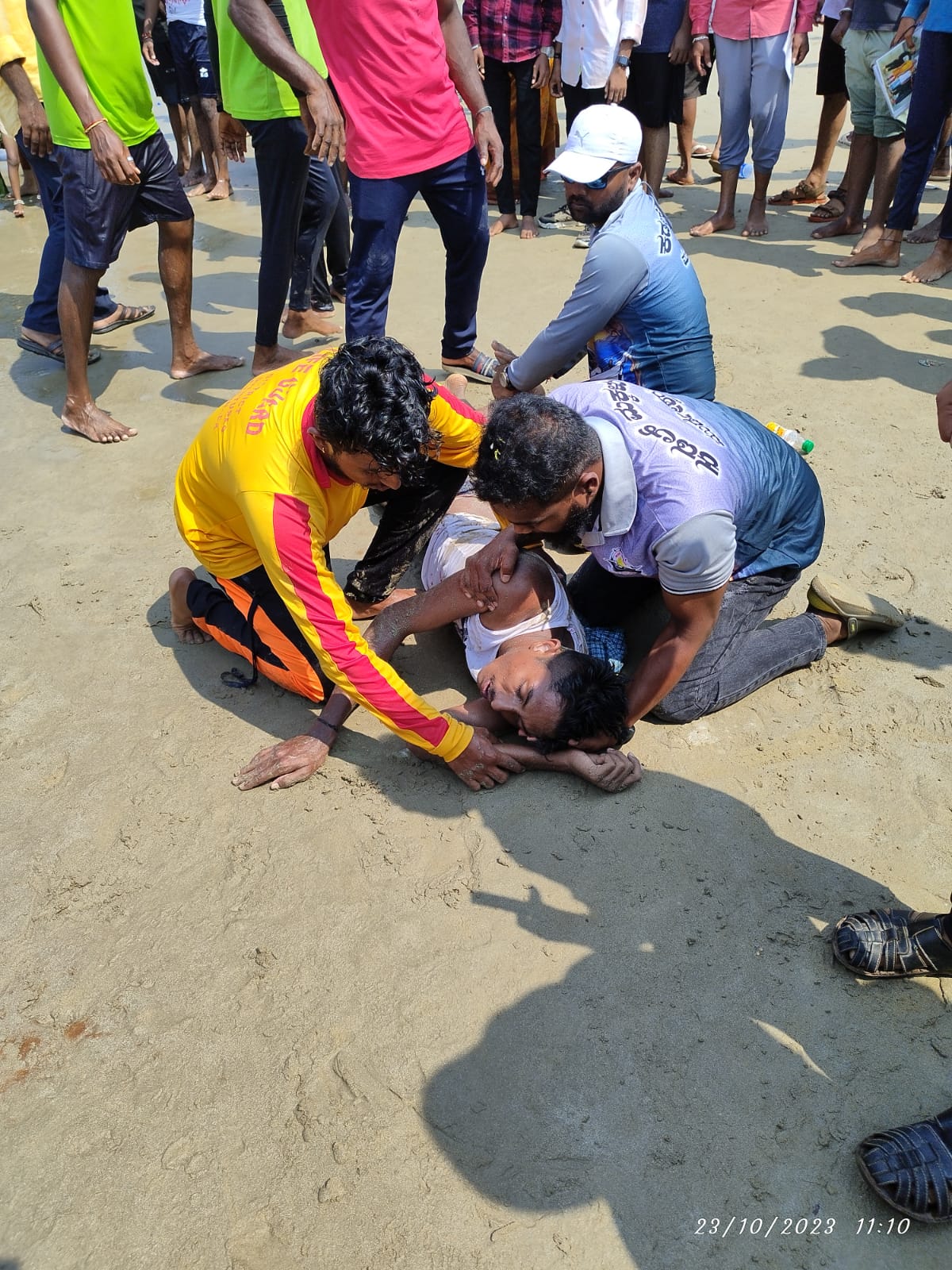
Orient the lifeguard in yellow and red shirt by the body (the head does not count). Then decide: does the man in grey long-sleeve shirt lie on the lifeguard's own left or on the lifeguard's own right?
on the lifeguard's own left

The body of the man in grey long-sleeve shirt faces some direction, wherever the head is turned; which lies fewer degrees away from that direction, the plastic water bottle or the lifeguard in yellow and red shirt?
the lifeguard in yellow and red shirt

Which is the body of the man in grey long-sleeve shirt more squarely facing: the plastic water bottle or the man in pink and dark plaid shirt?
the man in pink and dark plaid shirt

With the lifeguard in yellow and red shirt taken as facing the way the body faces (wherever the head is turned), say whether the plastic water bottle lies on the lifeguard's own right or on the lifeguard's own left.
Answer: on the lifeguard's own left

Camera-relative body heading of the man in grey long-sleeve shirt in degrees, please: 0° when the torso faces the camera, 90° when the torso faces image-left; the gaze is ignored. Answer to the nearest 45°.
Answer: approximately 90°

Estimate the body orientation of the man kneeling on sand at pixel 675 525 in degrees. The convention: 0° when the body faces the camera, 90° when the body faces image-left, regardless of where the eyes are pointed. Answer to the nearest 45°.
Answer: approximately 45°

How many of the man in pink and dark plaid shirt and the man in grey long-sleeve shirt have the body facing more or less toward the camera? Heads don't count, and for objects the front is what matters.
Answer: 1
